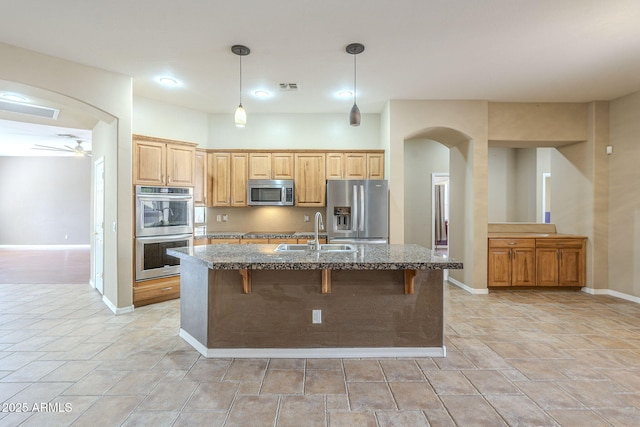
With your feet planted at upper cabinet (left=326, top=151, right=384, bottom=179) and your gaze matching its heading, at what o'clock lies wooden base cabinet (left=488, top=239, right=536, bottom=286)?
The wooden base cabinet is roughly at 9 o'clock from the upper cabinet.

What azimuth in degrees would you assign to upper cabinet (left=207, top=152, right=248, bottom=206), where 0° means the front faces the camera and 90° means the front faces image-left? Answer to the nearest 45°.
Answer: approximately 0°

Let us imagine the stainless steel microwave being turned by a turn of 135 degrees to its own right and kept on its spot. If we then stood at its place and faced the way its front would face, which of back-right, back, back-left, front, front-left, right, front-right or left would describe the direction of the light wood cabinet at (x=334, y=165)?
back-right

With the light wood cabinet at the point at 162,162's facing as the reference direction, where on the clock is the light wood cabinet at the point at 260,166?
the light wood cabinet at the point at 260,166 is roughly at 10 o'clock from the light wood cabinet at the point at 162,162.

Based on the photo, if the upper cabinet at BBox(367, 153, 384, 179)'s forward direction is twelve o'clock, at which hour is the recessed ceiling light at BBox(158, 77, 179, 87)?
The recessed ceiling light is roughly at 2 o'clock from the upper cabinet.

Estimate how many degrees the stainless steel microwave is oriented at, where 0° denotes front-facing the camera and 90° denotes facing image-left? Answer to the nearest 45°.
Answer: approximately 0°
